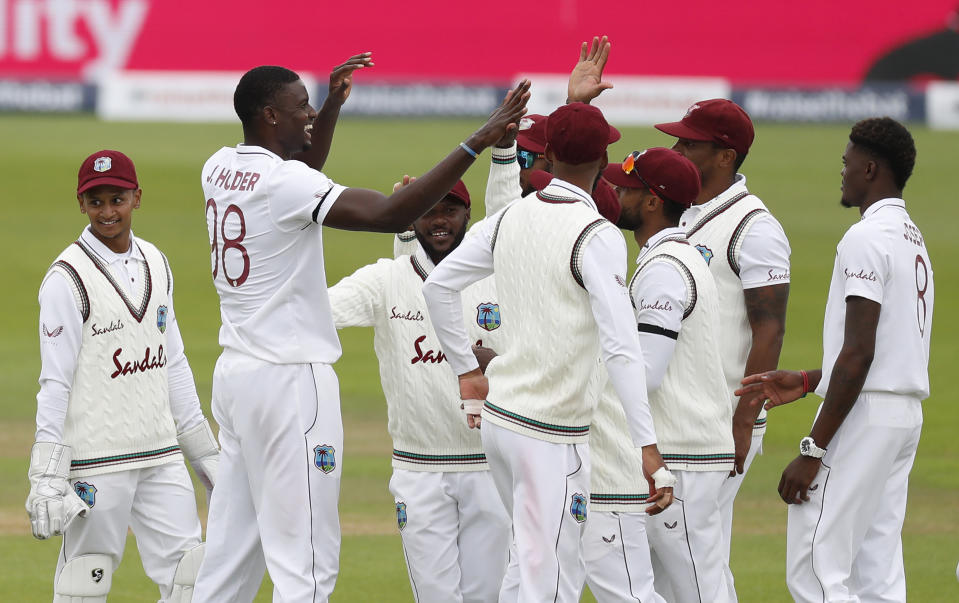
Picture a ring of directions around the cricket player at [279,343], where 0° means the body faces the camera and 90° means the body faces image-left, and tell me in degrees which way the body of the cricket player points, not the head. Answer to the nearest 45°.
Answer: approximately 225°

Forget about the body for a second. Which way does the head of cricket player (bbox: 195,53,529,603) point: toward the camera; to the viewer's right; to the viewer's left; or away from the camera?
to the viewer's right

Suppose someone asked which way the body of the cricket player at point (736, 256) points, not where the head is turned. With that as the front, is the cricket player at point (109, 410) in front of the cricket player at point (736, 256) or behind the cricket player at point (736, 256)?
in front

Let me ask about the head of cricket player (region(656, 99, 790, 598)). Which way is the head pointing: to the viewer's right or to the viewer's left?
to the viewer's left

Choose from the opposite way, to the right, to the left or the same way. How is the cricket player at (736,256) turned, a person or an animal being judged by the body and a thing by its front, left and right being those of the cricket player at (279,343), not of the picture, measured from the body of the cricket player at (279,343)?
the opposite way

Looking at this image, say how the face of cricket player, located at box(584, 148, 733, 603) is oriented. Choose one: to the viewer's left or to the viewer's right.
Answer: to the viewer's left

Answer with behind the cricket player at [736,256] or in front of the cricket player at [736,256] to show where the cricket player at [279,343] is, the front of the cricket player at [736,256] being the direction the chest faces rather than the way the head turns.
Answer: in front

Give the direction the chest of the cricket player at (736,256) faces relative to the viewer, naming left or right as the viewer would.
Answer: facing the viewer and to the left of the viewer

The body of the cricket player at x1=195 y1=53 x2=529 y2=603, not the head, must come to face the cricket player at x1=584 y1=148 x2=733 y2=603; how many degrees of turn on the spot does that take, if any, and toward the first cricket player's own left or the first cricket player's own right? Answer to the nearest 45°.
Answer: approximately 45° to the first cricket player's own right

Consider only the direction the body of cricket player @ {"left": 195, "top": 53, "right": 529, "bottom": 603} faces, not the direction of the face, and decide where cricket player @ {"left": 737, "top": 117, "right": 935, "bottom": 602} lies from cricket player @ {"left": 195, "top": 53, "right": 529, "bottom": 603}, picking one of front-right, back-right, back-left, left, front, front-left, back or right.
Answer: front-right

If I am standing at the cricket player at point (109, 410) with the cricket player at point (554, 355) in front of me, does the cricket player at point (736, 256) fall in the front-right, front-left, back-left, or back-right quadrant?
front-left

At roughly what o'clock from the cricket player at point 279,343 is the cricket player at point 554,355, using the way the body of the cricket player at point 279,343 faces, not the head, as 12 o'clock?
the cricket player at point 554,355 is roughly at 2 o'clock from the cricket player at point 279,343.

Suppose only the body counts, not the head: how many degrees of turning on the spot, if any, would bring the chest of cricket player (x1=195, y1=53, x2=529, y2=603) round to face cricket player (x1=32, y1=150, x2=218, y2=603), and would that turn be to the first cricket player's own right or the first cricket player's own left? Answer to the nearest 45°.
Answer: approximately 90° to the first cricket player's own left
